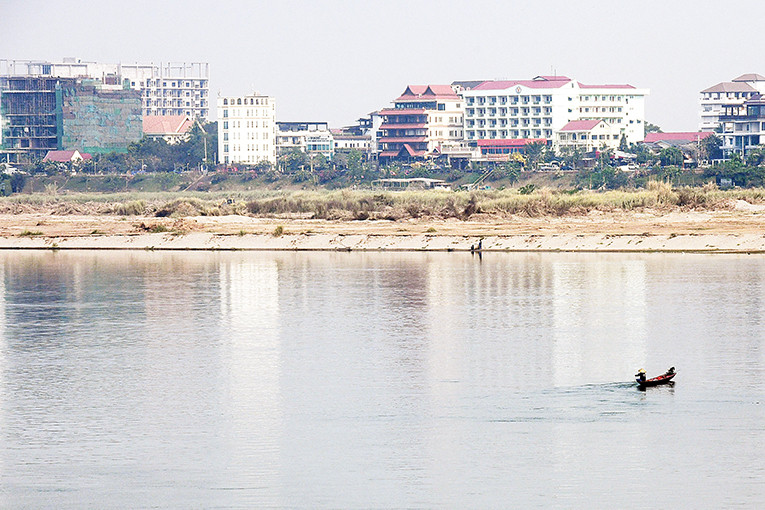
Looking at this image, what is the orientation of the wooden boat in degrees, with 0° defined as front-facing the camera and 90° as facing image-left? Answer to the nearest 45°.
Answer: approximately 270°
